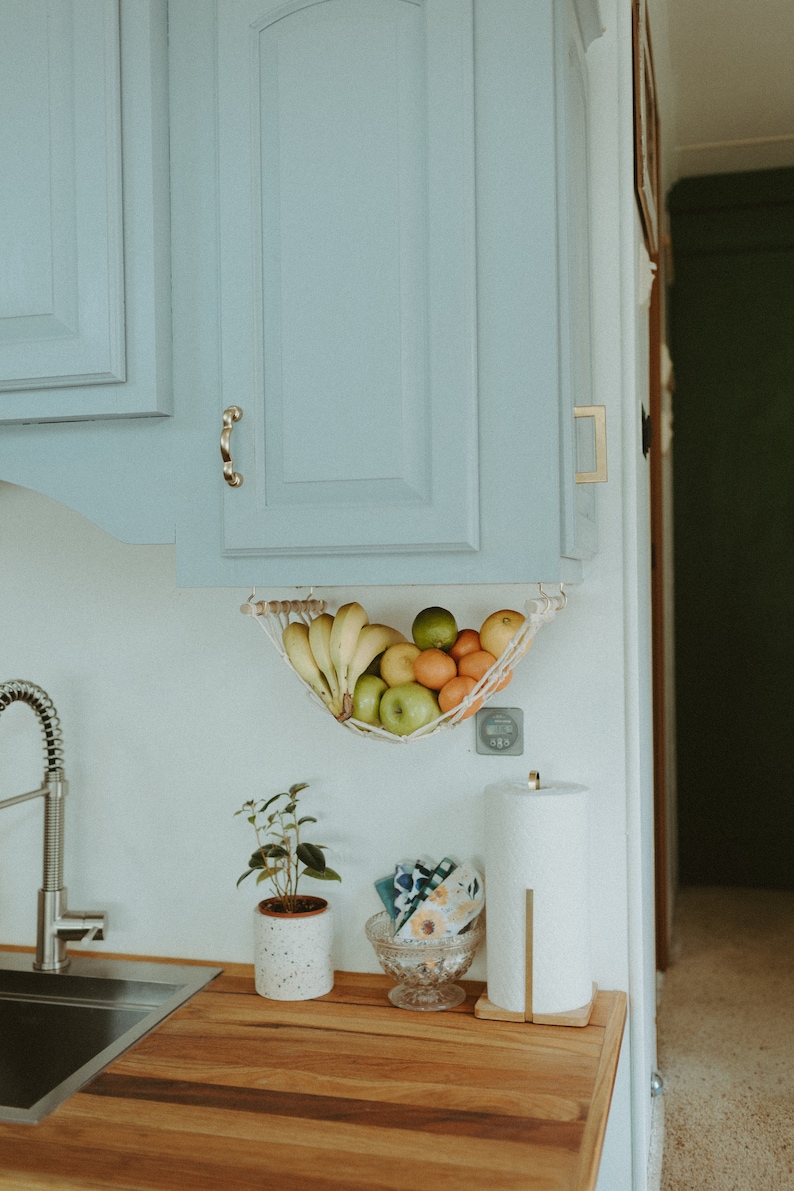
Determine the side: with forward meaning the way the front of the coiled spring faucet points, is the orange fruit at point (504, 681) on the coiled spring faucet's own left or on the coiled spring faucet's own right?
on the coiled spring faucet's own left

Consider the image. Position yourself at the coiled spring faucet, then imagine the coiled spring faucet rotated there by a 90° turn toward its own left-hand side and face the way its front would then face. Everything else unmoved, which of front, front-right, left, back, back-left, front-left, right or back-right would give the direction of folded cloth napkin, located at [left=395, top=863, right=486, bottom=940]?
front

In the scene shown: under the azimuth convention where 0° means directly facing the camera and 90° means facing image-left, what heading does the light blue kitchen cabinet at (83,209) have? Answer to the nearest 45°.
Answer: approximately 0°

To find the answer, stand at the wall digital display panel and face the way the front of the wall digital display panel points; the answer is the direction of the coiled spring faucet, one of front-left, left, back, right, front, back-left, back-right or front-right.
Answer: right

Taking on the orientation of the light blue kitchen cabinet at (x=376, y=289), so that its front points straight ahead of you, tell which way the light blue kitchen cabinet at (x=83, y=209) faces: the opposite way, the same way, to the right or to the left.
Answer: the same way

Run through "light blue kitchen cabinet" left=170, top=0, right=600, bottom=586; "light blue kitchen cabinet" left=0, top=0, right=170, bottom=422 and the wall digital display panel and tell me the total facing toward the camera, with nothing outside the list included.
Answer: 3

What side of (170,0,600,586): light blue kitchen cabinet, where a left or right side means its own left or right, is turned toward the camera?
front

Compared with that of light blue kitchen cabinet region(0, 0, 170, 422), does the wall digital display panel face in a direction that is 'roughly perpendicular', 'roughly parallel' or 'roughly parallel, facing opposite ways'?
roughly parallel

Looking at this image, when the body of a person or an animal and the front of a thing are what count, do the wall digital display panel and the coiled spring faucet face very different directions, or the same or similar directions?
same or similar directions
